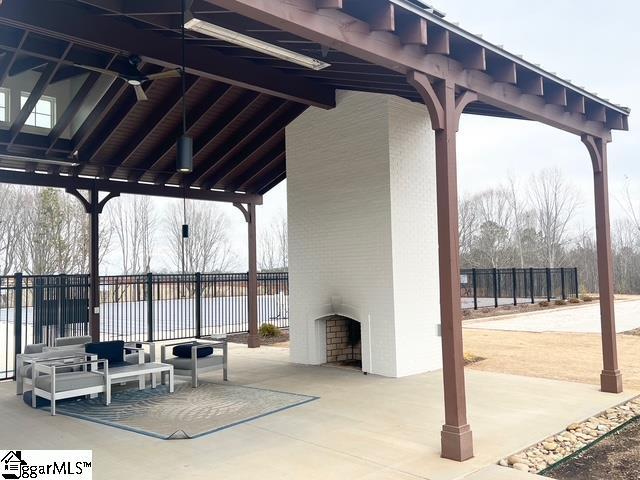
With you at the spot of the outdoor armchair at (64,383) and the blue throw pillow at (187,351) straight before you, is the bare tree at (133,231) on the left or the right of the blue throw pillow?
left

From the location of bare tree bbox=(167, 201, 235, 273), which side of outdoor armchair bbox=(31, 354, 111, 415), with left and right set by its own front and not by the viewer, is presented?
left

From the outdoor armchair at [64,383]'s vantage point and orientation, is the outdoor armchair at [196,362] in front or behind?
in front

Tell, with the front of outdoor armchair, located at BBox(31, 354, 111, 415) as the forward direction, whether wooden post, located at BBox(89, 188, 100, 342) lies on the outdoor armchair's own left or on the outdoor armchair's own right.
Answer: on the outdoor armchair's own left

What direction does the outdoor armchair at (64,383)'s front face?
to the viewer's right

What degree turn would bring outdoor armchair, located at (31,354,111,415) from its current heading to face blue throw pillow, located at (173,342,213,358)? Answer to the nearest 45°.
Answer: approximately 45° to its left

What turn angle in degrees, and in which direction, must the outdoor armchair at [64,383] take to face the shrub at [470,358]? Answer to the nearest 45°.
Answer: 0° — it already faces it

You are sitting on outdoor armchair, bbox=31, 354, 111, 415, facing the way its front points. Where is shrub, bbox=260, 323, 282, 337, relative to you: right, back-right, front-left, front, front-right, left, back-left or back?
front-left

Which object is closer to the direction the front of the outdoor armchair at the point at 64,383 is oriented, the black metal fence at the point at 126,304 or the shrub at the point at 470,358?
the shrub

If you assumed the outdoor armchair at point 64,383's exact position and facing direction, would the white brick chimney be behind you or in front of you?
in front

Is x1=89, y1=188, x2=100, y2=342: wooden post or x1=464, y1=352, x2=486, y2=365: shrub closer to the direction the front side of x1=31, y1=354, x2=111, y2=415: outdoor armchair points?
the shrub
